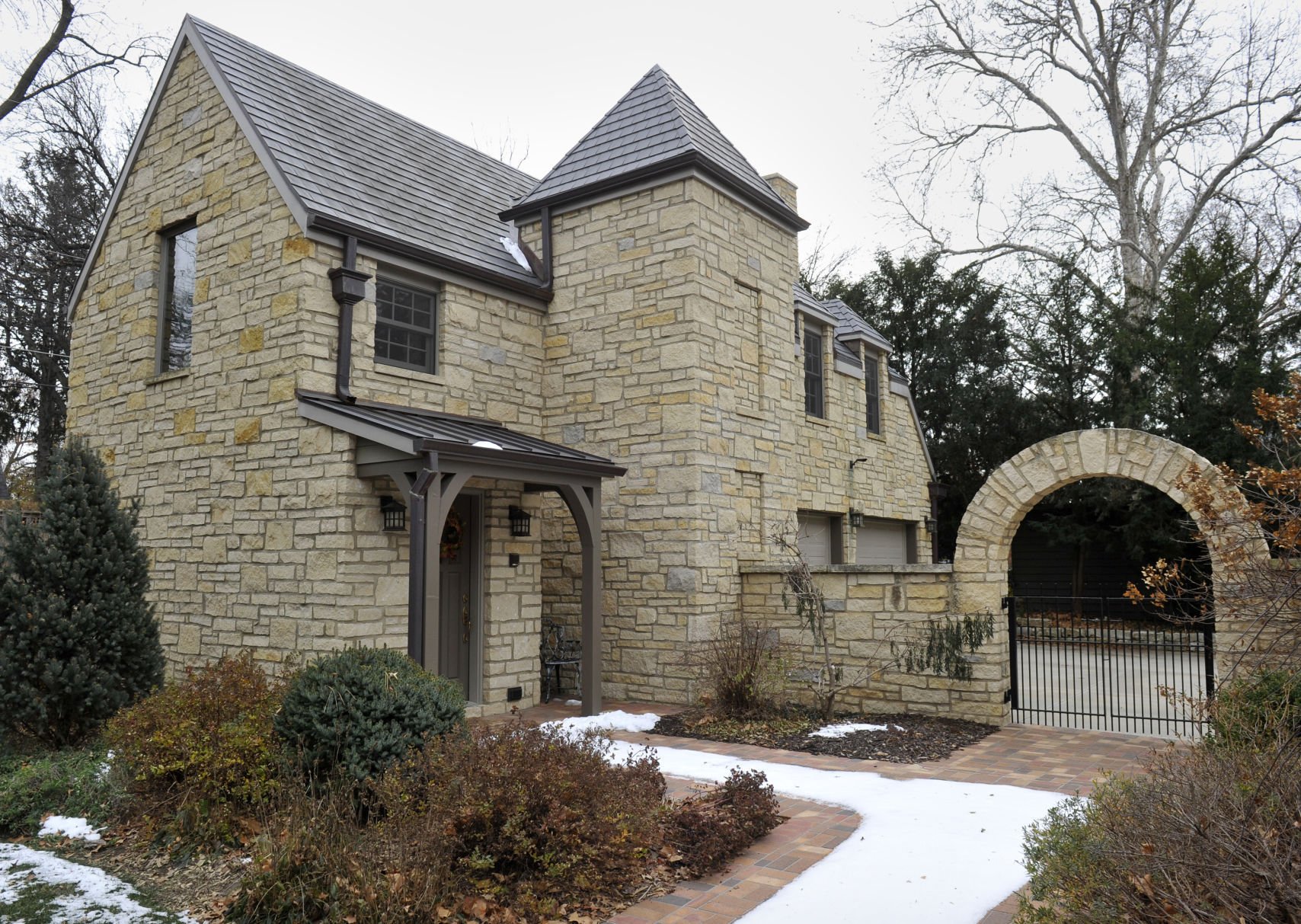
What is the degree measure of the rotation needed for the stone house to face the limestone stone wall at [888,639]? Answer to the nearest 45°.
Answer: approximately 45° to its left

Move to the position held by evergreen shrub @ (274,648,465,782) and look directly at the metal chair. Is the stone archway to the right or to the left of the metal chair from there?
right

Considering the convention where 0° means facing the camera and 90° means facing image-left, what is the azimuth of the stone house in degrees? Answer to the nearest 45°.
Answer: approximately 315°

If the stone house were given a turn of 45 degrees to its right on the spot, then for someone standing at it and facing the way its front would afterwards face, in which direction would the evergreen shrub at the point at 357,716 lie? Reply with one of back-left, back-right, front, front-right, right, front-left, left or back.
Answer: front

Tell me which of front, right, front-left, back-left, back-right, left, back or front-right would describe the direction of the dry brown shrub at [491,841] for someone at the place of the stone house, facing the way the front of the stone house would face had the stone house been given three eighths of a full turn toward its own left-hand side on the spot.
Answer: back

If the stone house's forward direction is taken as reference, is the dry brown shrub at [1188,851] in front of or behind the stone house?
in front

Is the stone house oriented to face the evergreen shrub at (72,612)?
no
